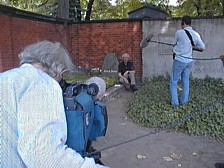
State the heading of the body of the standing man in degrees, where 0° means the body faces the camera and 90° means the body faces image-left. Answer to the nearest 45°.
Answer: approximately 180°

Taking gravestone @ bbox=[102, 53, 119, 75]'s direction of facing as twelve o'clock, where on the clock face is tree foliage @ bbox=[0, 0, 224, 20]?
The tree foliage is roughly at 6 o'clock from the gravestone.

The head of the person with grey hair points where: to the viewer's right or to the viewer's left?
to the viewer's right

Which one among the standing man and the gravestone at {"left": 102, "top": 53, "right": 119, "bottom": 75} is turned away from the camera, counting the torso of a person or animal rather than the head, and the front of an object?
the standing man

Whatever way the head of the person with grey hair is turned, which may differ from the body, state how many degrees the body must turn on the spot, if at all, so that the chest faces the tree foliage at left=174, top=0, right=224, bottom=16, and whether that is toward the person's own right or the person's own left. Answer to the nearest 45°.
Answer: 0° — they already face it

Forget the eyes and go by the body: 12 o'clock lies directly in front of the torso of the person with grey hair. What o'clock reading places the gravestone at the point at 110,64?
The gravestone is roughly at 11 o'clock from the person with grey hair.

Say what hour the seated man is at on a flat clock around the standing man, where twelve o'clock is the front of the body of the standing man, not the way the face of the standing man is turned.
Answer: The seated man is roughly at 11 o'clock from the standing man.

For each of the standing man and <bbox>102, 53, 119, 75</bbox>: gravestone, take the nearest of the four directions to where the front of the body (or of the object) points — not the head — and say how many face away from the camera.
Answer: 1

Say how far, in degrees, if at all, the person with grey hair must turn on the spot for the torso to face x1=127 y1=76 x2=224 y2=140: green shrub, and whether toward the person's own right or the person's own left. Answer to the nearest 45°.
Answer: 0° — they already face it
